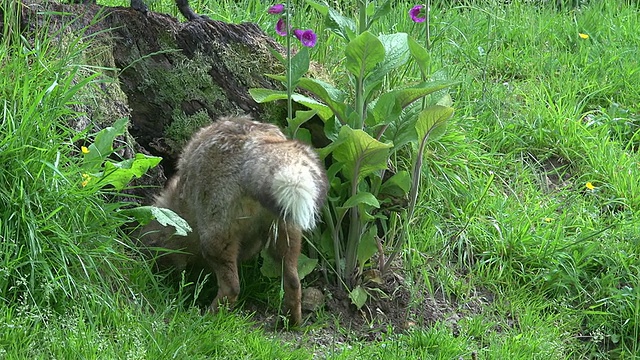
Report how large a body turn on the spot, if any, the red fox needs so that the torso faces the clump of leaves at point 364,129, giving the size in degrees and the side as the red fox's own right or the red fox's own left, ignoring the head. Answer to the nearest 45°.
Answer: approximately 90° to the red fox's own right

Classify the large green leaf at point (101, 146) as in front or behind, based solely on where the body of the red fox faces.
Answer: in front

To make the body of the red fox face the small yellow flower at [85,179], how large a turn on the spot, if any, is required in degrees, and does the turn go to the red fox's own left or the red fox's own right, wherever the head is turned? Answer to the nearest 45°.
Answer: approximately 45° to the red fox's own left

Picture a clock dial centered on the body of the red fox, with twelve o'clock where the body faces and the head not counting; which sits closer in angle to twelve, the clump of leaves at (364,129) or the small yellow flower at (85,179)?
the small yellow flower

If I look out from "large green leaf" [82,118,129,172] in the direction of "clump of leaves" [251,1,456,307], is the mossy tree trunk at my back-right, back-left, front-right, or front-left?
front-left

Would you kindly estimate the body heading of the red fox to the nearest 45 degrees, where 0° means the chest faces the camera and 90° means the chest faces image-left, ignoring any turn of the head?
approximately 135°

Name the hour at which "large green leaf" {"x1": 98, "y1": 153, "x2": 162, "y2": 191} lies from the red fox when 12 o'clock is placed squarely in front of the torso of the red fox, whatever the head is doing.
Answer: The large green leaf is roughly at 11 o'clock from the red fox.
